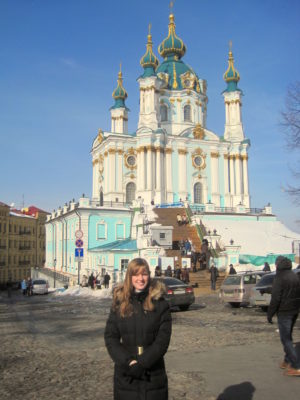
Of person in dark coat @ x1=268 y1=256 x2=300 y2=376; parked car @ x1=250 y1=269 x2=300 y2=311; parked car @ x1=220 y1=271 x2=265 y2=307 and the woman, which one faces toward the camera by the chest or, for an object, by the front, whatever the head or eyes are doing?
the woman

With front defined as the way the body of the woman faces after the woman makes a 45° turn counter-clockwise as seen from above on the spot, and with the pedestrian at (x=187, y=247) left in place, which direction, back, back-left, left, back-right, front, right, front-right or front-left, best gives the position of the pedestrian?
back-left

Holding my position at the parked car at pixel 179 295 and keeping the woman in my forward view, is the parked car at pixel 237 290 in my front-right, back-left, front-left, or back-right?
back-left

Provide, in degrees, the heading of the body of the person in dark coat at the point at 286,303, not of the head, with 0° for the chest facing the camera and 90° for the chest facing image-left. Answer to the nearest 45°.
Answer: approximately 135°

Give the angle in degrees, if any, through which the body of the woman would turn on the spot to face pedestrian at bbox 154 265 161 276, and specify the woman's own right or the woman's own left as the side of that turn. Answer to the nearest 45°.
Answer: approximately 180°

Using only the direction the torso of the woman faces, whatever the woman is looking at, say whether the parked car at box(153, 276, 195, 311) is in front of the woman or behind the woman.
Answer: behind
